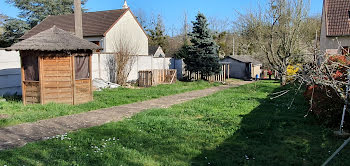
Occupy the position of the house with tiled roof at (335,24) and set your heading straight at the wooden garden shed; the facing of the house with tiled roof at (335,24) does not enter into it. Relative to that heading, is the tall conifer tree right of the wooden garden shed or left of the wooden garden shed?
right

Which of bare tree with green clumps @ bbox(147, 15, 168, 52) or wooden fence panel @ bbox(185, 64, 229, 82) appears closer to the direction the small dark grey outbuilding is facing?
the wooden fence panel

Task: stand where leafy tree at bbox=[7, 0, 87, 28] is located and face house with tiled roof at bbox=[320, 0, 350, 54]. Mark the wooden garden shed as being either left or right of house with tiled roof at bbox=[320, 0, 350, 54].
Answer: right

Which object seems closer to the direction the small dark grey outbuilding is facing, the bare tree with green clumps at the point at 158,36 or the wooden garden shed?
the wooden garden shed

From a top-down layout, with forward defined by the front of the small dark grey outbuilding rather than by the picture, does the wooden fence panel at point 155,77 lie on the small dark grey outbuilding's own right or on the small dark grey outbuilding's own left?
on the small dark grey outbuilding's own right

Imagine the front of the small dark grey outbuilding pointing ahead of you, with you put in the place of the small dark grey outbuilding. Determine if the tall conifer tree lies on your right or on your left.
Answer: on your right

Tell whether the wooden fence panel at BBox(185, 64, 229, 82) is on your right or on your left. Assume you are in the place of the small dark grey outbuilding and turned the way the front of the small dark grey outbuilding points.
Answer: on your right

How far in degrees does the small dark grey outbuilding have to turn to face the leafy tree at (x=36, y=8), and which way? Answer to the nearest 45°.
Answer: approximately 135° to its right

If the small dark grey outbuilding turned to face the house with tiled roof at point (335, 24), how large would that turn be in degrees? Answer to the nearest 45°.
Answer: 0° — it already faces it

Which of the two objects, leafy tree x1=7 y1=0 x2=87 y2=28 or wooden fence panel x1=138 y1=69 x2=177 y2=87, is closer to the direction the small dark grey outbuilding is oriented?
the wooden fence panel

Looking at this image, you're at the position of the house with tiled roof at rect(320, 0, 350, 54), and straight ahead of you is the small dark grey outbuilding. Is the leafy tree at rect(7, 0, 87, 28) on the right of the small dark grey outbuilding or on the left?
left

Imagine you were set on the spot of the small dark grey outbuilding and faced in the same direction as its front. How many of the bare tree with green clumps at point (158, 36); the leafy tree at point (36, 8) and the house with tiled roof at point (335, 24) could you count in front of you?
1
